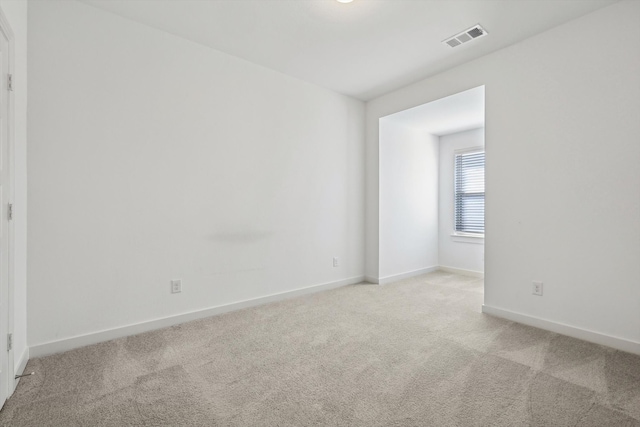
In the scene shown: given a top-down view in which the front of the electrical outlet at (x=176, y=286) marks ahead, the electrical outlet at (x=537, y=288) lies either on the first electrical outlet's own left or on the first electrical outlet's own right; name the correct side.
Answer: on the first electrical outlet's own left

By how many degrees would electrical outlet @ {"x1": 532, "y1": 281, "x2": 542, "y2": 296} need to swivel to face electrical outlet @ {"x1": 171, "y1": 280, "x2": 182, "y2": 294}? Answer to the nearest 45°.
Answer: approximately 45° to its right

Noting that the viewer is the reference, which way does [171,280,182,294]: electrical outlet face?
facing the viewer
